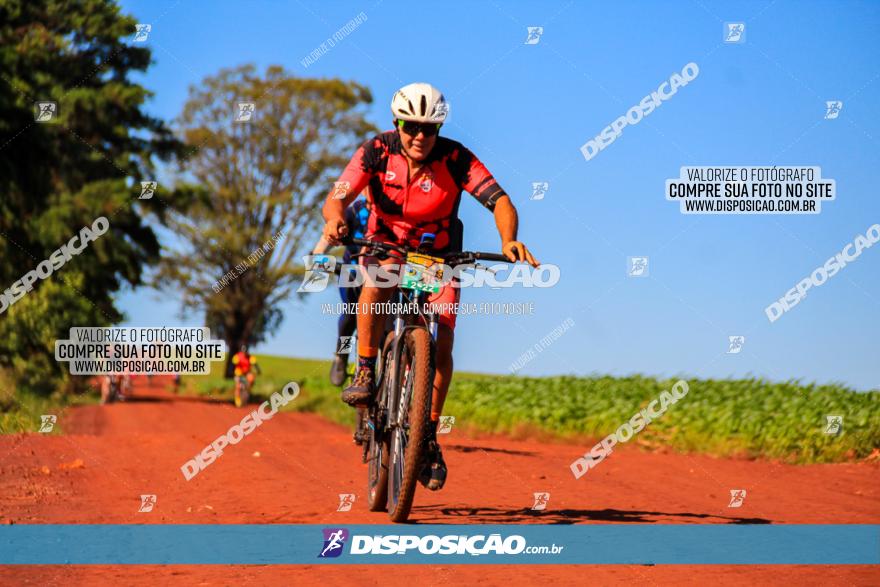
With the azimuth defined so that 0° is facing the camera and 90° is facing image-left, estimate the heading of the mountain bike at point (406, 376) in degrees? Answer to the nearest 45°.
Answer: approximately 0°

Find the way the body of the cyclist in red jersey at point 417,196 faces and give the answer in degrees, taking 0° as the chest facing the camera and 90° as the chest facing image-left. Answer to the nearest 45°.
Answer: approximately 0°

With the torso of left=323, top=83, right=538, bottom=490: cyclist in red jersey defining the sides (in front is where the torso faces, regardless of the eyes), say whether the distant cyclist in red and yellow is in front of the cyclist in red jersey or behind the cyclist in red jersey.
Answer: behind
